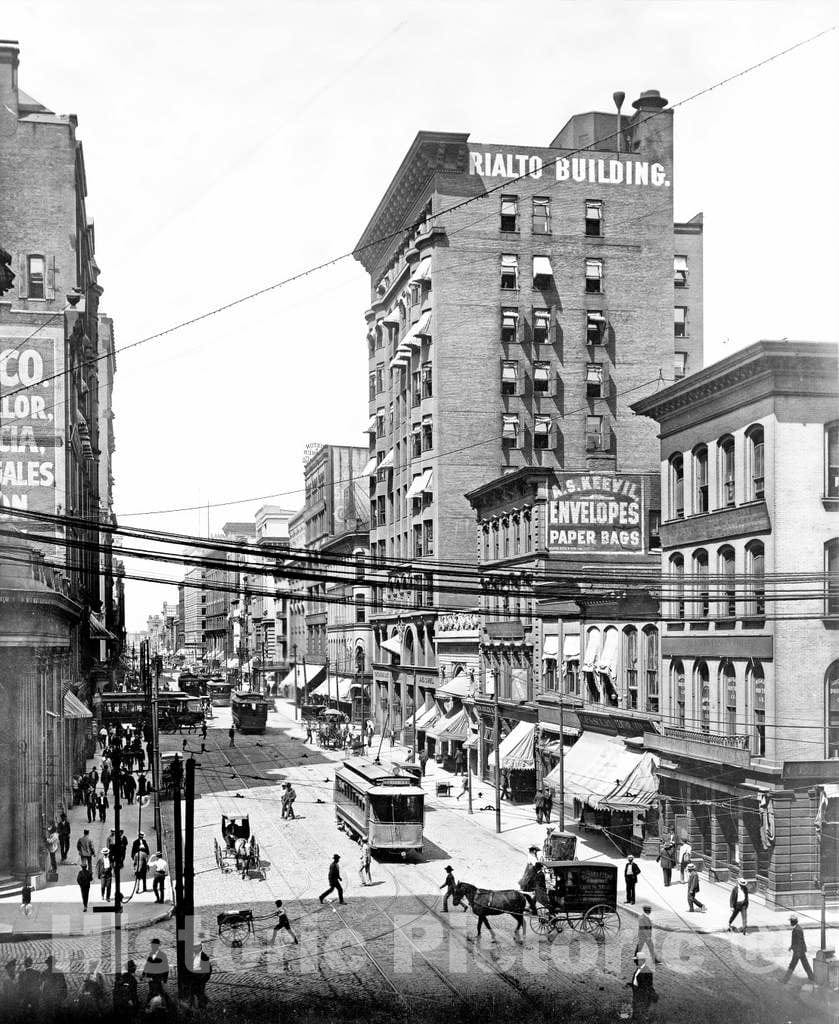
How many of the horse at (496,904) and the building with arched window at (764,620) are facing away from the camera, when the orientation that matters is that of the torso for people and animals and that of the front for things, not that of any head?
0

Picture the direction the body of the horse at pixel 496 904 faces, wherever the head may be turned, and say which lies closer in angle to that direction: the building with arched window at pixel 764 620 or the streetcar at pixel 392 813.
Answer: the streetcar

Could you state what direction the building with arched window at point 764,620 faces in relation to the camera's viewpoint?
facing the viewer and to the left of the viewer

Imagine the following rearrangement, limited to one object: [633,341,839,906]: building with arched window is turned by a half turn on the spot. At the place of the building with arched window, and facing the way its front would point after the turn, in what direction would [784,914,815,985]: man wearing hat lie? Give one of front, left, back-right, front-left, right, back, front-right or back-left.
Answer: back-right

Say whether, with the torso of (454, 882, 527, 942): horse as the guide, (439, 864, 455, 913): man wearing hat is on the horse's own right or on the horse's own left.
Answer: on the horse's own right

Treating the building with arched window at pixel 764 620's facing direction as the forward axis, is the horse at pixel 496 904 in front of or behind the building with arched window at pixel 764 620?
in front

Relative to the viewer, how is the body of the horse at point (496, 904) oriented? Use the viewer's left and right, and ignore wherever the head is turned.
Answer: facing to the left of the viewer
